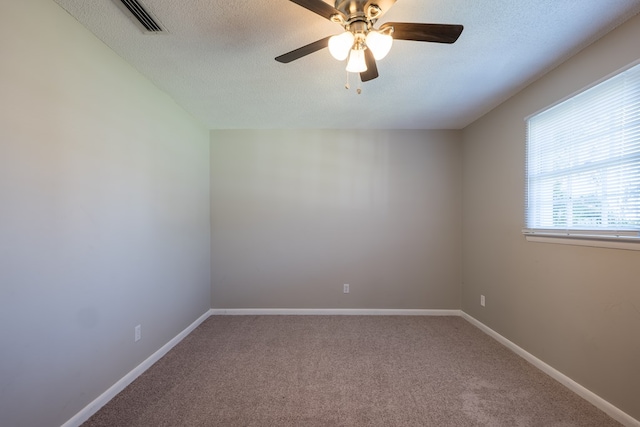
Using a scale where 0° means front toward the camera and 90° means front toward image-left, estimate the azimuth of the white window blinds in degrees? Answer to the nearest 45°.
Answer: approximately 45°

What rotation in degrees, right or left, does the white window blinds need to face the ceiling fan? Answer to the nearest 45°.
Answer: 0° — it already faces it
